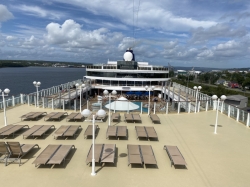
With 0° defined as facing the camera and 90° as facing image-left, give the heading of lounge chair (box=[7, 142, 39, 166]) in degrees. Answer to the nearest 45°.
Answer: approximately 225°

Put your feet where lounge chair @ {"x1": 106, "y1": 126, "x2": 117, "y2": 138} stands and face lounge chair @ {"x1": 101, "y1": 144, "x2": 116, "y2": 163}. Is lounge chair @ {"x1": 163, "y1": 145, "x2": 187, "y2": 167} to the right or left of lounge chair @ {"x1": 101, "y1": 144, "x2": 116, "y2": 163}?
left

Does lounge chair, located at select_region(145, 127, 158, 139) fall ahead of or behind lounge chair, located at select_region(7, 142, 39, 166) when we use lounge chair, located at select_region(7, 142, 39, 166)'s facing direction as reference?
ahead

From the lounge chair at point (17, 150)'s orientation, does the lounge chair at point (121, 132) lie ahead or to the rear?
ahead
